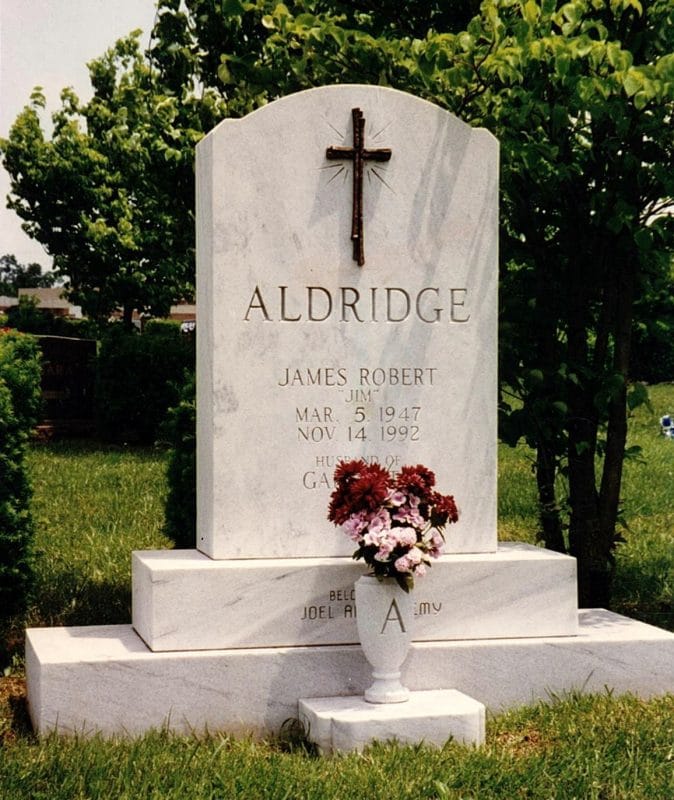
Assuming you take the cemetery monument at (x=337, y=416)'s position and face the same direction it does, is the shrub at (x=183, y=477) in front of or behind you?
behind

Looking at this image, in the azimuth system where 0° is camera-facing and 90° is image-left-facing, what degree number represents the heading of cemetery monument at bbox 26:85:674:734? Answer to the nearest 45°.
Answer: approximately 0°

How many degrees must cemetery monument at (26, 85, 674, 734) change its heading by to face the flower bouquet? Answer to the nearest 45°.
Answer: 0° — it already faces it

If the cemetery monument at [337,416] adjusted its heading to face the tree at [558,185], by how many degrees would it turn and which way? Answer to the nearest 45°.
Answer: approximately 135° to its left

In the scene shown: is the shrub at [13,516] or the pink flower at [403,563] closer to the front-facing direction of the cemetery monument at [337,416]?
the pink flower

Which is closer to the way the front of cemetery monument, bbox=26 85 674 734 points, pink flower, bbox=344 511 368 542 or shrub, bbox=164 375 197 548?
the pink flower

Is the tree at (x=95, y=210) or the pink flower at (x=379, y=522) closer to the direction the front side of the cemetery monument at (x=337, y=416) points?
the pink flower

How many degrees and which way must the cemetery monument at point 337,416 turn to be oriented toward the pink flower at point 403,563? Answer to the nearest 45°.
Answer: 0° — it already faces it
